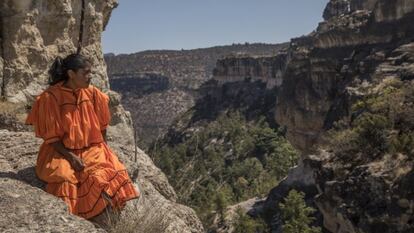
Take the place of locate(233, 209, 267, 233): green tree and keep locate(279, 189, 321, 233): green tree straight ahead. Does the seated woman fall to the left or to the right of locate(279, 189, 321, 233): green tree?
right

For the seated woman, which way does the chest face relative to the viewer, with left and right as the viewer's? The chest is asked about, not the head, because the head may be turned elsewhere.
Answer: facing the viewer and to the right of the viewer

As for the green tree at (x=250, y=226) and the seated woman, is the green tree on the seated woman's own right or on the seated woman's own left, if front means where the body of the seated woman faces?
on the seated woman's own left

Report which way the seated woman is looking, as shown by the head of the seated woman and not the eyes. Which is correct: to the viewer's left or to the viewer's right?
to the viewer's right

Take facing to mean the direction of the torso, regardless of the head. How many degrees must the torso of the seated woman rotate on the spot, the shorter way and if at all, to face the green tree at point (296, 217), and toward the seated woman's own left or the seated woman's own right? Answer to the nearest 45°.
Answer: approximately 90° to the seated woman's own left
